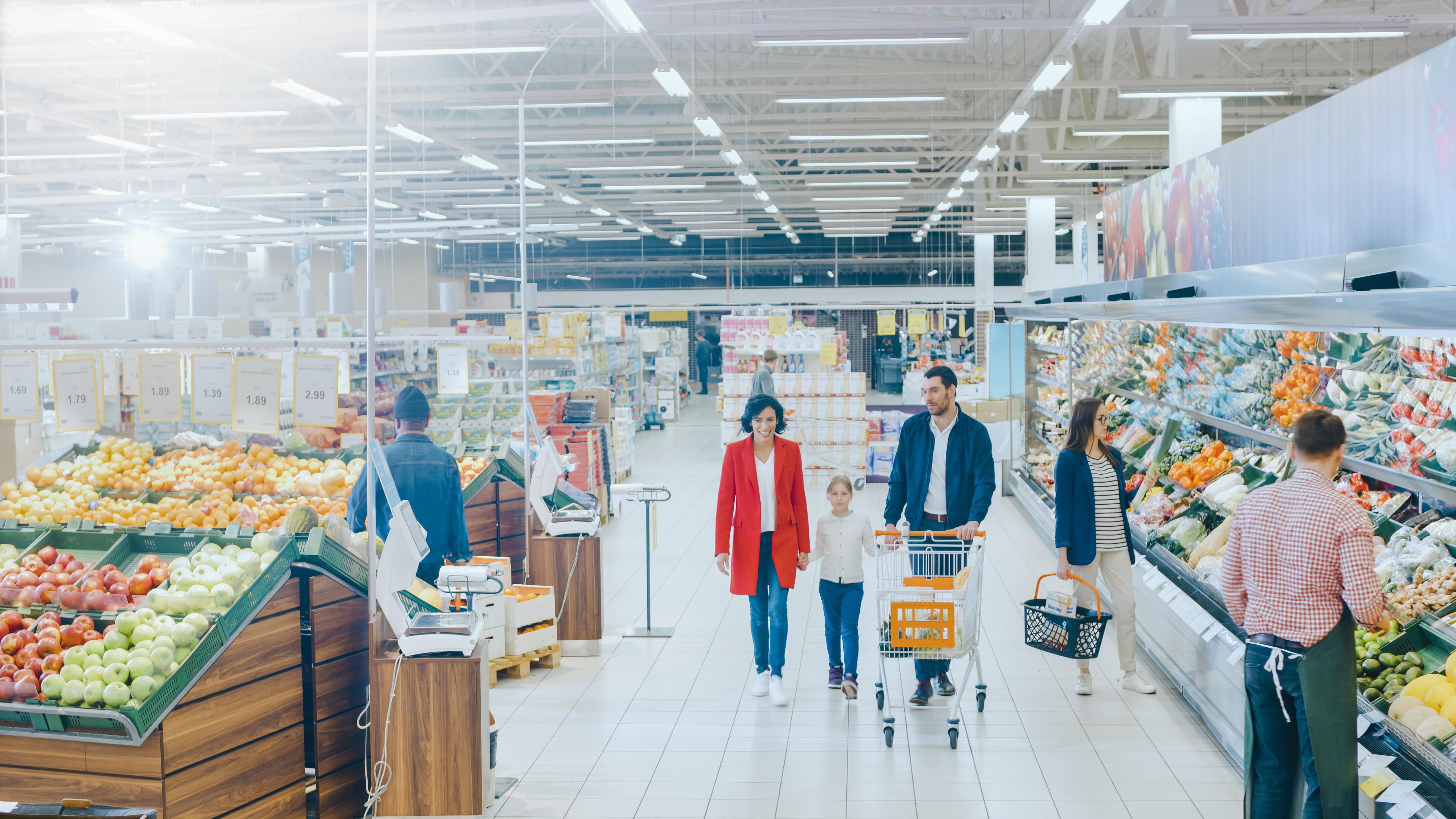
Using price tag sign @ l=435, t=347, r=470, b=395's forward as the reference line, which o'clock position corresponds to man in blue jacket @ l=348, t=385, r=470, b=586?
The man in blue jacket is roughly at 12 o'clock from the price tag sign.

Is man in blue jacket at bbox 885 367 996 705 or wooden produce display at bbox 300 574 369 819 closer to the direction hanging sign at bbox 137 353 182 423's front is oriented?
the wooden produce display

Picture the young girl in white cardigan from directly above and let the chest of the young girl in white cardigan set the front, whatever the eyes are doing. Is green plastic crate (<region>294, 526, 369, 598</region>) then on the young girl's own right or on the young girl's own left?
on the young girl's own right

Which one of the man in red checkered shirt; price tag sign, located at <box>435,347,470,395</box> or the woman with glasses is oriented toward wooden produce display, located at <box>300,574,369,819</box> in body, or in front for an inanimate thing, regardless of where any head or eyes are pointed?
the price tag sign

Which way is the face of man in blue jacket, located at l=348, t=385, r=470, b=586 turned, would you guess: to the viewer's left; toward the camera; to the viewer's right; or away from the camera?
away from the camera

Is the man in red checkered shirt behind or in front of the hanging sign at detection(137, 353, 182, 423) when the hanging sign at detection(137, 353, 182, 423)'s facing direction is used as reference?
in front

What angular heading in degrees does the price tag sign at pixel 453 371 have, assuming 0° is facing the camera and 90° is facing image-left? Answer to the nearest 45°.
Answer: approximately 0°
